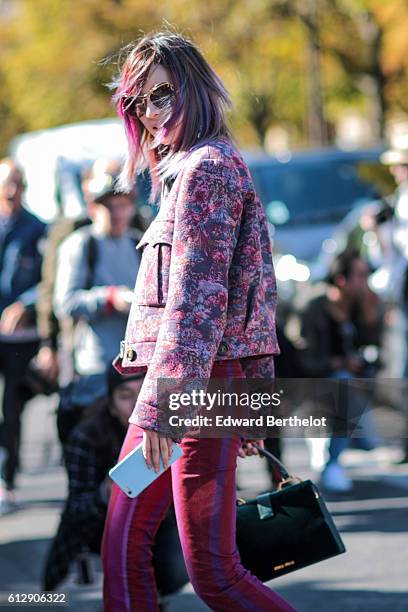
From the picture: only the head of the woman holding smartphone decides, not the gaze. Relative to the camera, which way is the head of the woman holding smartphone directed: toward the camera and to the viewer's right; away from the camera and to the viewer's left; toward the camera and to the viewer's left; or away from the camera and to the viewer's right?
toward the camera and to the viewer's left

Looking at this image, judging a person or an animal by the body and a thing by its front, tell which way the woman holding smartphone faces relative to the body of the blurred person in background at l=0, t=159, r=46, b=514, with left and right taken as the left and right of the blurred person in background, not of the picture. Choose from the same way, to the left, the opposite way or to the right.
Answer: to the right

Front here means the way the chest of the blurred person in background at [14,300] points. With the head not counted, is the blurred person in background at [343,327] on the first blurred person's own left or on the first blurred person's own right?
on the first blurred person's own left

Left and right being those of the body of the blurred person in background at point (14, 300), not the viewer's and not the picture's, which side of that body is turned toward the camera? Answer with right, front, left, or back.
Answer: front

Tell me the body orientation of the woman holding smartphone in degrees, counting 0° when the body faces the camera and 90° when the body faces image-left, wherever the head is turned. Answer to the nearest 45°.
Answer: approximately 90°

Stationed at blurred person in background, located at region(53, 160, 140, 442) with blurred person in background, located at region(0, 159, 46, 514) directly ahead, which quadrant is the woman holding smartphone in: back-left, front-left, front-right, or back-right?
back-left

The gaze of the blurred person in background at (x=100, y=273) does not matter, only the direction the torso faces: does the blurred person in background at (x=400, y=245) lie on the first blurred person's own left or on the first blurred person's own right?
on the first blurred person's own left

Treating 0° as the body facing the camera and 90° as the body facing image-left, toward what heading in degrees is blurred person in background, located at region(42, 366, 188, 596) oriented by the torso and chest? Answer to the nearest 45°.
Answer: approximately 315°

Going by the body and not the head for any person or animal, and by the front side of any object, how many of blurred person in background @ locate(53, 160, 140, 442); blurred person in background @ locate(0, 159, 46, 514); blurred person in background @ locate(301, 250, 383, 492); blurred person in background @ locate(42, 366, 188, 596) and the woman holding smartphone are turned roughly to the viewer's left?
1
